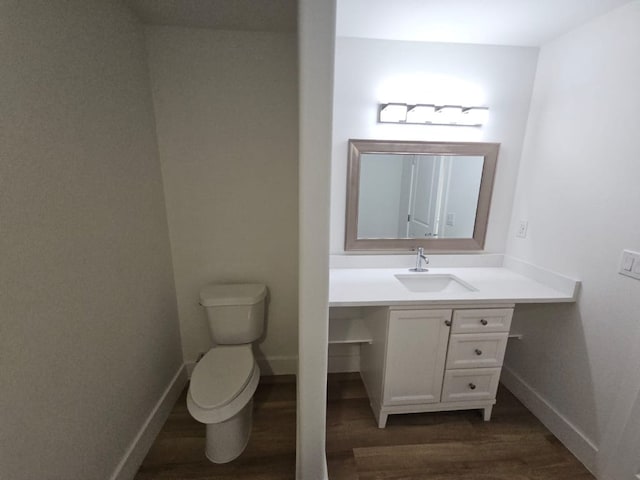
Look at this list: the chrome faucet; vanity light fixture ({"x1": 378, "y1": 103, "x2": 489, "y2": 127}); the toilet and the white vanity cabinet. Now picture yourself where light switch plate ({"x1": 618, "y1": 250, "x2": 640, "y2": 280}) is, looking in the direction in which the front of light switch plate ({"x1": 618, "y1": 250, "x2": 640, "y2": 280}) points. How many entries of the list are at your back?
0

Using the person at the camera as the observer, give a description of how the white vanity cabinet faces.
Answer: facing the viewer

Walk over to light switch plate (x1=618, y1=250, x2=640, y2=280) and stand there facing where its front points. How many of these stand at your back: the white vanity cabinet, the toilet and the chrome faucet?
0

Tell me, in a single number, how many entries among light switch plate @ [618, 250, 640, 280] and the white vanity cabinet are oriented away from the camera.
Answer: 0

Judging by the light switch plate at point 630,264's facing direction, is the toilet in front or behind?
in front

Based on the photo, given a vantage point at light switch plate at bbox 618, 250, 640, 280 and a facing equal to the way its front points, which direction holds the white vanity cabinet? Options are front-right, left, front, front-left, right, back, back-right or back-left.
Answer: front

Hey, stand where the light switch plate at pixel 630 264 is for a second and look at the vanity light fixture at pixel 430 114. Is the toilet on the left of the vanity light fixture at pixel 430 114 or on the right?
left

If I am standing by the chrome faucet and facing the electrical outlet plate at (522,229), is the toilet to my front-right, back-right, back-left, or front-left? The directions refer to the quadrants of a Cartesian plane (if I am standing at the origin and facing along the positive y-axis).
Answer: back-right

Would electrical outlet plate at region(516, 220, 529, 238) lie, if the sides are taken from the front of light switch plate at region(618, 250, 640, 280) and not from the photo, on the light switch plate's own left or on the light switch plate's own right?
on the light switch plate's own right

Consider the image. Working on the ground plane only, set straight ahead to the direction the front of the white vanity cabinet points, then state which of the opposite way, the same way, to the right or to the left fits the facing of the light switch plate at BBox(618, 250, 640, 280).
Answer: to the right

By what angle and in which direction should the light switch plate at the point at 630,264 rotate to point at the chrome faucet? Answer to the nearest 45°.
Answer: approximately 45° to its right

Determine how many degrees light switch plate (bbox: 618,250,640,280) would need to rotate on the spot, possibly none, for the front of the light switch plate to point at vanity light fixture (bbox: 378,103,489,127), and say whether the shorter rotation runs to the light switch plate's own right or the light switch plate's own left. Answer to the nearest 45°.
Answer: approximately 45° to the light switch plate's own right

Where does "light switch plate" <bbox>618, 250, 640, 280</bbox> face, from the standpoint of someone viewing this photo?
facing the viewer and to the left of the viewer

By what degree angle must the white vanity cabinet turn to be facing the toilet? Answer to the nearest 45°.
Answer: approximately 45° to its right

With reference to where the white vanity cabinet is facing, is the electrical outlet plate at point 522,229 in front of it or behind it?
behind
